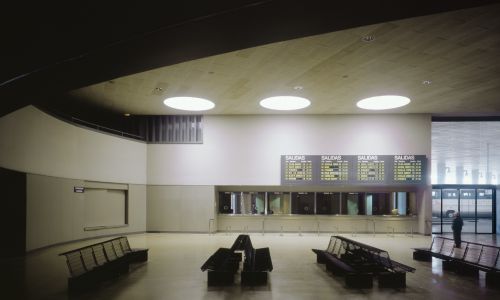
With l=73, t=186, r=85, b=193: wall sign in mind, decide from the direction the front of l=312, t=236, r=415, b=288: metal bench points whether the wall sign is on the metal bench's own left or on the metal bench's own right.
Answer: on the metal bench's own right

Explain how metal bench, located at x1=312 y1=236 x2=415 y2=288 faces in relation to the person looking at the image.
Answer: facing the viewer and to the left of the viewer

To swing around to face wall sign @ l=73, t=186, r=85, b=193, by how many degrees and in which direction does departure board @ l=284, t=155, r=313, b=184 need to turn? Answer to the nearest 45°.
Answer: approximately 45° to its right

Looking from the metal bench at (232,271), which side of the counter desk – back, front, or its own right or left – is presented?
front

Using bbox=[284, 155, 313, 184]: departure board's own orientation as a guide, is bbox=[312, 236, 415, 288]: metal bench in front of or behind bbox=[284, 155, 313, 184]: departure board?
in front

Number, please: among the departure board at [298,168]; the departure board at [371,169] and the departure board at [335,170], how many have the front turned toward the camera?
3

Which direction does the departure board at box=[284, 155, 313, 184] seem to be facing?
toward the camera

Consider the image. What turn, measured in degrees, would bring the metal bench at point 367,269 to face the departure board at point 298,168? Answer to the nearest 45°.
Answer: approximately 135° to its right

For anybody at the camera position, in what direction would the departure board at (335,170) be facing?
facing the viewer

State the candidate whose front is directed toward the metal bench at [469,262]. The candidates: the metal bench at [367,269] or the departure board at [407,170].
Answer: the departure board

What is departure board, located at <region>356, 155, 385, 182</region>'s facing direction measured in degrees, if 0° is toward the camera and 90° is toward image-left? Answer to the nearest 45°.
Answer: approximately 0°
